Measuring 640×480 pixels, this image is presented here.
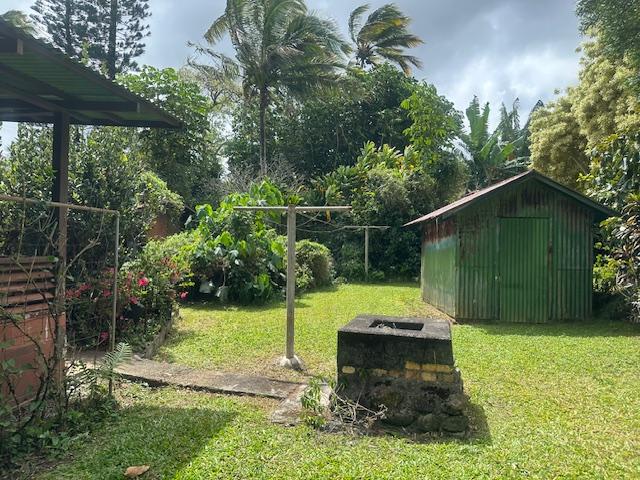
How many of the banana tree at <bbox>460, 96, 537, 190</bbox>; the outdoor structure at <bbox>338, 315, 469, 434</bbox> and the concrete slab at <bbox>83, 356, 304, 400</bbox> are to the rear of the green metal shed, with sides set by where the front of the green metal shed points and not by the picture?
1

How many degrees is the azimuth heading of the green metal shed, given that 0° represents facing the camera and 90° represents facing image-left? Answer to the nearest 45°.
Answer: approximately 0°

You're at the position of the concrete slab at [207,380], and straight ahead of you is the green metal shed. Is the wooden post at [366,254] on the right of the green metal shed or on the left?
left

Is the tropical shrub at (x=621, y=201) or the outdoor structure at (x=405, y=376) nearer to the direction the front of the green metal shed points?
the outdoor structure

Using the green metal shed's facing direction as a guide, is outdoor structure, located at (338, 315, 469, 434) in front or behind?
in front

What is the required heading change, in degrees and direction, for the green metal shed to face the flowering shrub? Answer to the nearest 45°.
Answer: approximately 45° to its right

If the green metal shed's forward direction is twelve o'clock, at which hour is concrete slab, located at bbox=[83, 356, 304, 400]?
The concrete slab is roughly at 1 o'clock from the green metal shed.

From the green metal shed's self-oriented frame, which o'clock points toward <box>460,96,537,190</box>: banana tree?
The banana tree is roughly at 6 o'clock from the green metal shed.

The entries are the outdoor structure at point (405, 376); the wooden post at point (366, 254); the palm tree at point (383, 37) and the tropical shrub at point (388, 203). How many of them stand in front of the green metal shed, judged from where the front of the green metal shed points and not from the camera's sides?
1

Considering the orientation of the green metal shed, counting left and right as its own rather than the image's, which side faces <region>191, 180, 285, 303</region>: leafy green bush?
right

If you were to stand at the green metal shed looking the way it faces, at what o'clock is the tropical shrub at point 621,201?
The tropical shrub is roughly at 8 o'clock from the green metal shed.

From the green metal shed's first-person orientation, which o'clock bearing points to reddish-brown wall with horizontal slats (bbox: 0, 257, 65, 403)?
The reddish-brown wall with horizontal slats is roughly at 1 o'clock from the green metal shed.

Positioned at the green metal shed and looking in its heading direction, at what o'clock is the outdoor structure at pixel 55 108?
The outdoor structure is roughly at 1 o'clock from the green metal shed.

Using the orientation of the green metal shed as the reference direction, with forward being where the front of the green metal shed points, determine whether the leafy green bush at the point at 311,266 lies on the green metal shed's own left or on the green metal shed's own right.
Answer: on the green metal shed's own right

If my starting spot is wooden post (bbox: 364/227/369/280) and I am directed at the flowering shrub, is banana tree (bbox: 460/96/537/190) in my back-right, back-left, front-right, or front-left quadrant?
back-left
